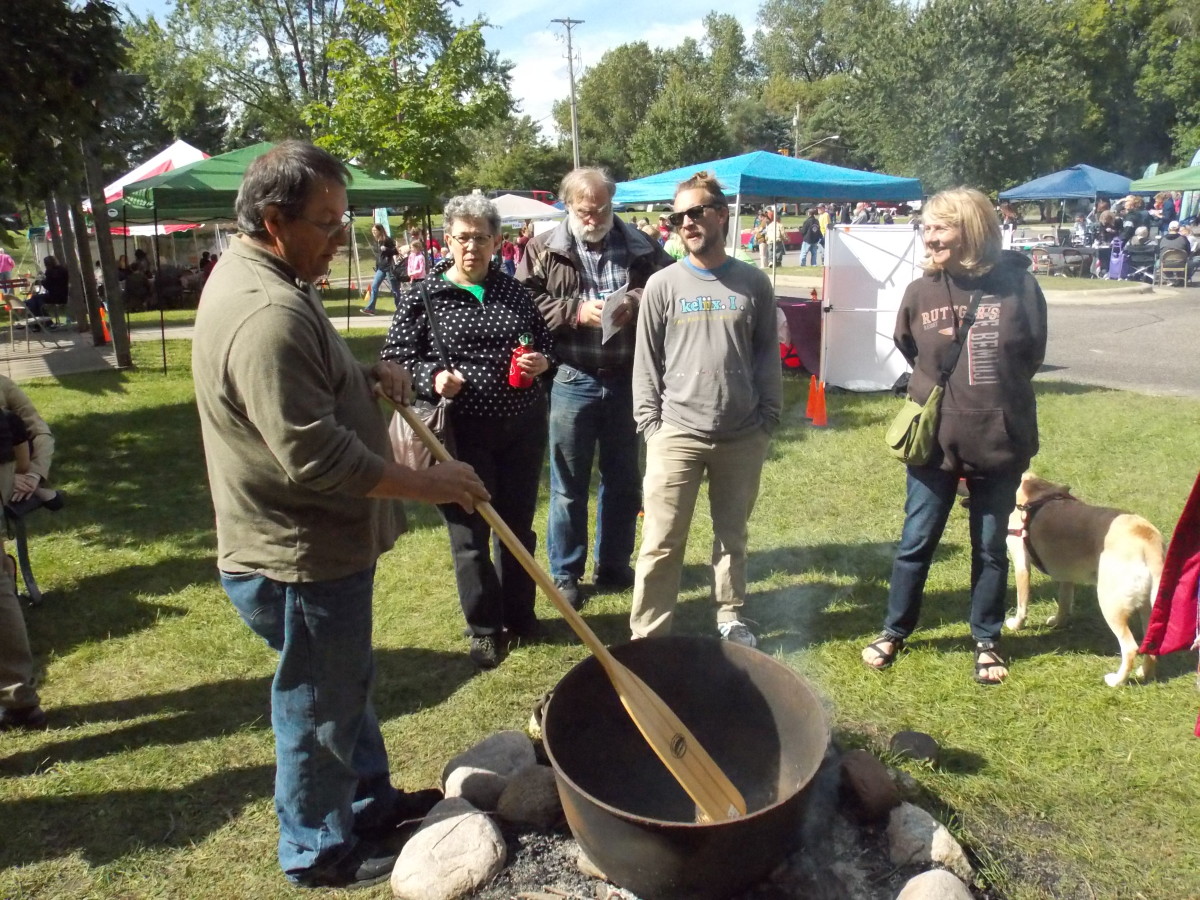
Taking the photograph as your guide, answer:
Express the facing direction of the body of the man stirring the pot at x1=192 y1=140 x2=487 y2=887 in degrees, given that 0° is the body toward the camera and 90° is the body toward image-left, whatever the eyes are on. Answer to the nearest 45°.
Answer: approximately 270°

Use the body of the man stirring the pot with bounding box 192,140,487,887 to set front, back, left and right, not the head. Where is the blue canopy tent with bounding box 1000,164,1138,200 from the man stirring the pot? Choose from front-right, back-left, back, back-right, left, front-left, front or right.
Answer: front-left

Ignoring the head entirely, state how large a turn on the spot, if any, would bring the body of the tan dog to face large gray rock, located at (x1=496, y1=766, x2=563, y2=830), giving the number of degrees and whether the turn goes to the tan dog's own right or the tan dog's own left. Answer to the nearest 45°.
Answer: approximately 90° to the tan dog's own left

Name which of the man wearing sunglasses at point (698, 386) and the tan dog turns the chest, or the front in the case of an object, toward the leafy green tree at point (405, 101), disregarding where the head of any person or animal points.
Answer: the tan dog

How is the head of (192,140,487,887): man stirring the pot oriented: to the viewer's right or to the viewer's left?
to the viewer's right

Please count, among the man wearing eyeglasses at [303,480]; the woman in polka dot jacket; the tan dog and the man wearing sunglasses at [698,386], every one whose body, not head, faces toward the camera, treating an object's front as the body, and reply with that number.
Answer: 2

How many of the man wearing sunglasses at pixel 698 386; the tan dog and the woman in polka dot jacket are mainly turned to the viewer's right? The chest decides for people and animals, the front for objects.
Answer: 0

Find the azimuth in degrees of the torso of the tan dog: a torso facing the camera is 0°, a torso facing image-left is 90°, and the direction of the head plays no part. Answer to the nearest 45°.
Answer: approximately 135°

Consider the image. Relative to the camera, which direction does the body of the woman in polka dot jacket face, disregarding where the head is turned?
toward the camera

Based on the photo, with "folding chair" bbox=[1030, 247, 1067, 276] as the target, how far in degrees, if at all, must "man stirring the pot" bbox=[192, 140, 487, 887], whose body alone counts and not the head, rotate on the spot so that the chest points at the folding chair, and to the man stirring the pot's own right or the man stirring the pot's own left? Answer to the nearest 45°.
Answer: approximately 45° to the man stirring the pot's own left

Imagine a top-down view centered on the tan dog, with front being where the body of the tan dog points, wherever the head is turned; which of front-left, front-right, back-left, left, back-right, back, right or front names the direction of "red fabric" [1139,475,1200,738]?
back-left

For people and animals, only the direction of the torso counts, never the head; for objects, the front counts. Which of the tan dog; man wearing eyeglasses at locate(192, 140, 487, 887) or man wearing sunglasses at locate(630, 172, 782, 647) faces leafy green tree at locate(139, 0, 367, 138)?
the tan dog

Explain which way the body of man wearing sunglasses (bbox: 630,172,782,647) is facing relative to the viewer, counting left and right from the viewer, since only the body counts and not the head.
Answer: facing the viewer

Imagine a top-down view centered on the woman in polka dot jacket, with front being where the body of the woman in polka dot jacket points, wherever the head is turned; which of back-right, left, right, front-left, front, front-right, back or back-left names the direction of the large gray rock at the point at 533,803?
front

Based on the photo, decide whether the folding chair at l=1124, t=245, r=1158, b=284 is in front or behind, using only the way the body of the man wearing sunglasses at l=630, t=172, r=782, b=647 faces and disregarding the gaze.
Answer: behind

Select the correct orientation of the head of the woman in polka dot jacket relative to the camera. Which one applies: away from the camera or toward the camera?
toward the camera

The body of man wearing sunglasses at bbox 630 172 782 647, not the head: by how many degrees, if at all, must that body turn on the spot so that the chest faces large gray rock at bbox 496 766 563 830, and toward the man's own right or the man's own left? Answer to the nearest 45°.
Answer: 0° — they already face it

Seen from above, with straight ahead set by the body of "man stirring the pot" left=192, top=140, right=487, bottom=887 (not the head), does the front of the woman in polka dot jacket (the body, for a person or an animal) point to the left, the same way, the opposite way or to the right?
to the right

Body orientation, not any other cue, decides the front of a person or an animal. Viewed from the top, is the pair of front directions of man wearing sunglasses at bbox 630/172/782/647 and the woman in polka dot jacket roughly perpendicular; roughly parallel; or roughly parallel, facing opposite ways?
roughly parallel
